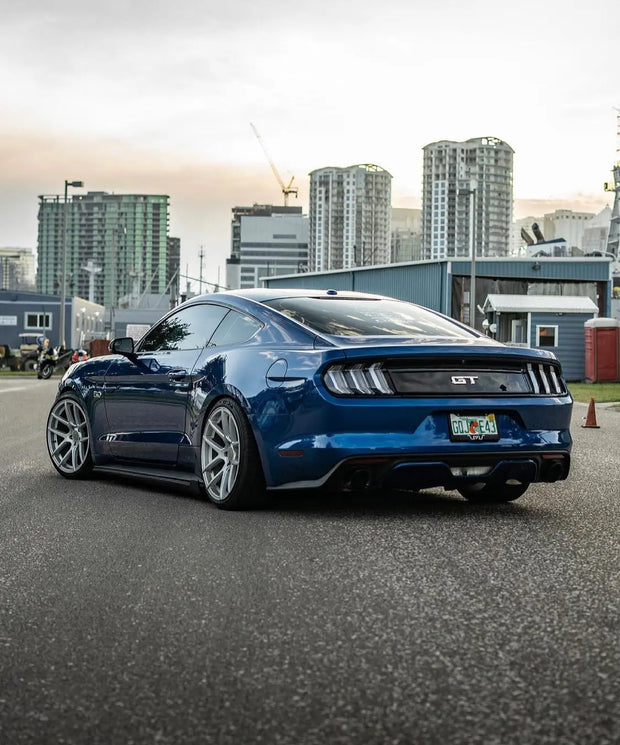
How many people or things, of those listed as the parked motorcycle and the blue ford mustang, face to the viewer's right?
0

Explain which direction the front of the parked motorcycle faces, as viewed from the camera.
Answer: facing the viewer and to the left of the viewer

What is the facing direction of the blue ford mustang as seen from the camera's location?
facing away from the viewer and to the left of the viewer

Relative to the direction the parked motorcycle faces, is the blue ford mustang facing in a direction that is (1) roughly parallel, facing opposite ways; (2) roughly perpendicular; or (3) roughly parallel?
roughly perpendicular

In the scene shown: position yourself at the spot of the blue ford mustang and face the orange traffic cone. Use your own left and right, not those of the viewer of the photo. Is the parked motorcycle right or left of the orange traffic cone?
left

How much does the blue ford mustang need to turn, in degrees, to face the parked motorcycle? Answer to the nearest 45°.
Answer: approximately 45° to its right

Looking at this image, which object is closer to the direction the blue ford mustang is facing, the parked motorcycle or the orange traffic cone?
the parked motorcycle

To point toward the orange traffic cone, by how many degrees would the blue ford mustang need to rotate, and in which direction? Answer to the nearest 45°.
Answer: approximately 45° to its right
